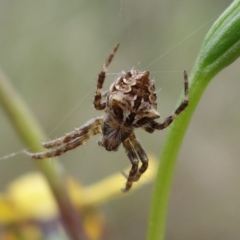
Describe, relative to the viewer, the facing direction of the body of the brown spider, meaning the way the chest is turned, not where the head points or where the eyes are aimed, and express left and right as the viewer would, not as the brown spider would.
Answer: facing the viewer and to the left of the viewer
